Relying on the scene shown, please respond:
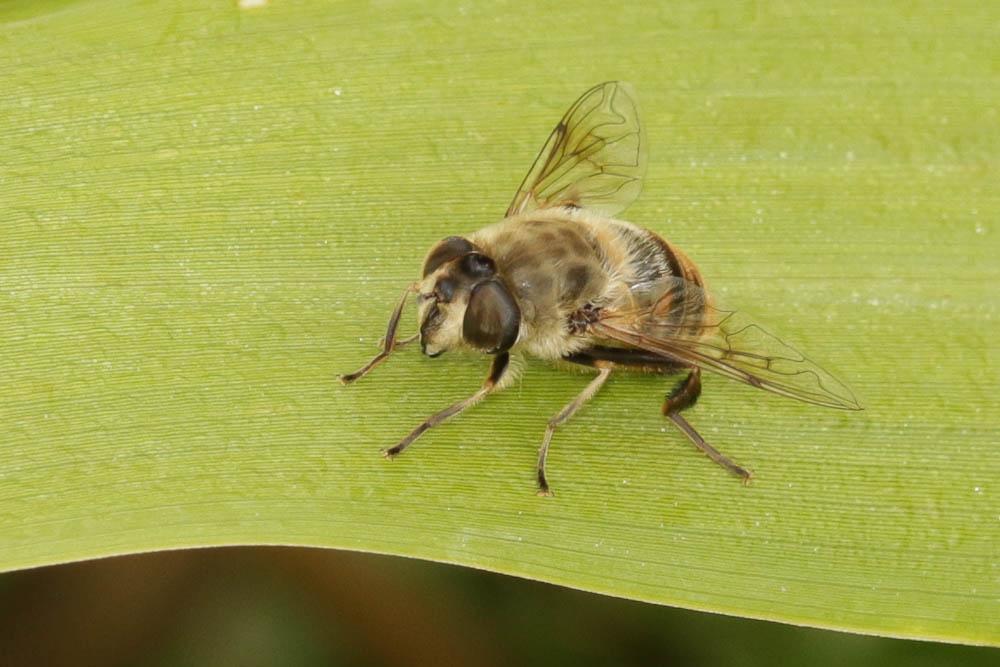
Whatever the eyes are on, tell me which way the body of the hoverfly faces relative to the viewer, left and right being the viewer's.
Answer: facing the viewer and to the left of the viewer
